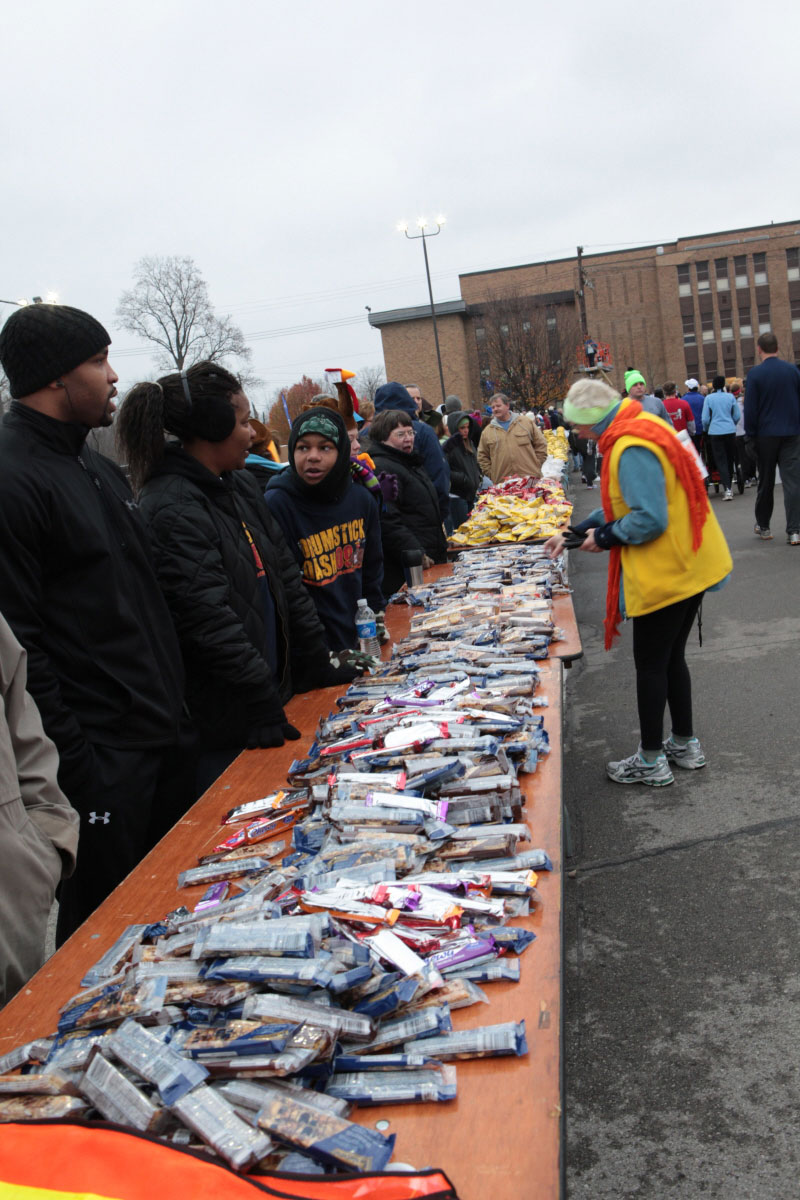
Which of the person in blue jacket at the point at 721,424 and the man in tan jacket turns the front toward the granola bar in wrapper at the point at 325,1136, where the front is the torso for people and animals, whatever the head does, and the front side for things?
the man in tan jacket

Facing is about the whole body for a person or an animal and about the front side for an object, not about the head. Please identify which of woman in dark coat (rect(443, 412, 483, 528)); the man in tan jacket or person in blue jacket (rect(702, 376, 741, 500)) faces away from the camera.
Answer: the person in blue jacket

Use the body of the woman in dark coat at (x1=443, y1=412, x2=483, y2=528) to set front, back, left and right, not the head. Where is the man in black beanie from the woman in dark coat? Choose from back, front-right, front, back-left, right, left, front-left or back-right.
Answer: front-right

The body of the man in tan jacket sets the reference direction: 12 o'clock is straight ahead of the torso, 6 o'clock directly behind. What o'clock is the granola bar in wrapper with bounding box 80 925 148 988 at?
The granola bar in wrapper is roughly at 12 o'clock from the man in tan jacket.

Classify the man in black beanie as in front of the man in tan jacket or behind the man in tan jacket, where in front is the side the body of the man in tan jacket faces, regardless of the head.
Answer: in front

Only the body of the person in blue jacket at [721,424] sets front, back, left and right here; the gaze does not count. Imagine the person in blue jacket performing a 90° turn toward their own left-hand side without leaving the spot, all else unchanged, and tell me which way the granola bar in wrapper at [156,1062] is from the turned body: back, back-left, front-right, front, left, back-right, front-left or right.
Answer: left

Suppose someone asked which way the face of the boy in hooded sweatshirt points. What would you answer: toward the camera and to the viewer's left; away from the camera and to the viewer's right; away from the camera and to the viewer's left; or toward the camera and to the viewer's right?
toward the camera and to the viewer's left

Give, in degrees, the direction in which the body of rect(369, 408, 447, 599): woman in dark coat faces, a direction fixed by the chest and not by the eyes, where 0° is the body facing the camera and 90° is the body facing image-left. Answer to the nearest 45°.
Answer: approximately 315°

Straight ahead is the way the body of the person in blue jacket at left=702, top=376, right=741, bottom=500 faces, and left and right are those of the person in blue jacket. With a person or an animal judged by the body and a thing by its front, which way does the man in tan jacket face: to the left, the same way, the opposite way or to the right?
the opposite way

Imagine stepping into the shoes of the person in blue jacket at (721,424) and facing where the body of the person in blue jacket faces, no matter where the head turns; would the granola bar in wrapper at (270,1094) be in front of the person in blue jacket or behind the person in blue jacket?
behind

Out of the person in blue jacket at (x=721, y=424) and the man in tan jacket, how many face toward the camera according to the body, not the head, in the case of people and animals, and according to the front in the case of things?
1

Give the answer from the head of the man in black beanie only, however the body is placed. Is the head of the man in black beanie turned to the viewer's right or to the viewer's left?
to the viewer's right

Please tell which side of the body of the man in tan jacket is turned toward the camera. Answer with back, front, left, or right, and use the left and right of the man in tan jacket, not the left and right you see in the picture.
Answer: front

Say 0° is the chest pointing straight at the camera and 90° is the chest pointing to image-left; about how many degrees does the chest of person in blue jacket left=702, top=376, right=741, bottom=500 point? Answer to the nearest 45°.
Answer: approximately 180°

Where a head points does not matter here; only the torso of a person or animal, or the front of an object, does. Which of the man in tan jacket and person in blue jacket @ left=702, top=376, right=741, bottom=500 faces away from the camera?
the person in blue jacket

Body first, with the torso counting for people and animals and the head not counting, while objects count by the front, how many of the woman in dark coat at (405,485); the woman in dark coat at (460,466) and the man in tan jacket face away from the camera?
0

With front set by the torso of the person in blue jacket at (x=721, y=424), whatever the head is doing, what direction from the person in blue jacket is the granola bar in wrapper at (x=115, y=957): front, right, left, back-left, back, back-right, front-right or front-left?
back

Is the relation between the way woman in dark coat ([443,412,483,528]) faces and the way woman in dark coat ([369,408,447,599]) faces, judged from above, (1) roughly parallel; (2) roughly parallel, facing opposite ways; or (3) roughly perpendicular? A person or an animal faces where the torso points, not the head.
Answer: roughly parallel

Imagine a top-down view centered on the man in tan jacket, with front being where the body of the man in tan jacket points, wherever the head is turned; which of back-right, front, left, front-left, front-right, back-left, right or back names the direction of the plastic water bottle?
front
